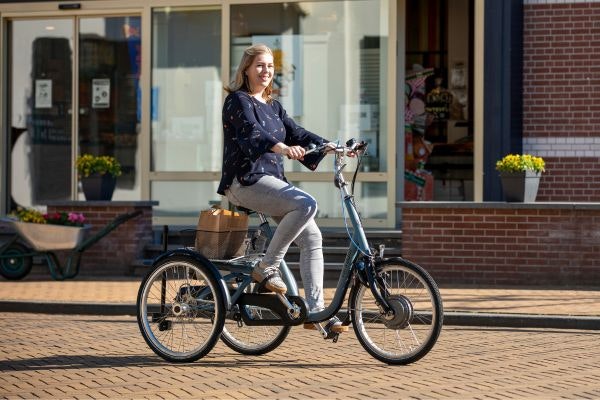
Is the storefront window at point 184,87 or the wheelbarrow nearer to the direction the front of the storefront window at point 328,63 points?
the wheelbarrow

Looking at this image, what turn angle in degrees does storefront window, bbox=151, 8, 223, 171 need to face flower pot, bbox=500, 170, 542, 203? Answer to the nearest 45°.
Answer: approximately 45° to its left

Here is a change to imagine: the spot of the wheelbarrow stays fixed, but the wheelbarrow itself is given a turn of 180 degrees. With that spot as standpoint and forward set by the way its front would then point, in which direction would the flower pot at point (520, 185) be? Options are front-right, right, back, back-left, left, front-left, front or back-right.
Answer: front

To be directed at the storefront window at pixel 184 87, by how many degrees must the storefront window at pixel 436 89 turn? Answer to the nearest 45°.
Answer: approximately 90° to its right

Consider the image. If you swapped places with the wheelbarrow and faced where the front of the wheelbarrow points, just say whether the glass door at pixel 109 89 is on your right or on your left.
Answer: on your right

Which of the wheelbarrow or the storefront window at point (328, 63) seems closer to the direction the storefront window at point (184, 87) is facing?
the wheelbarrow

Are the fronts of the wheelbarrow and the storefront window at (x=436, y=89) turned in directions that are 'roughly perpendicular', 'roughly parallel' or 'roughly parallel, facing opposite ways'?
roughly perpendicular

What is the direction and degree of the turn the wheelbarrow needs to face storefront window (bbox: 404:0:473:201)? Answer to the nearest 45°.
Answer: approximately 135° to its right

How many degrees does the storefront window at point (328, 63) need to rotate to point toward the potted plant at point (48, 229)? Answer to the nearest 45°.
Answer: approximately 45° to its right

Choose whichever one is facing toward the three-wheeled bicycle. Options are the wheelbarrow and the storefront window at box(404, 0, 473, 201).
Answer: the storefront window

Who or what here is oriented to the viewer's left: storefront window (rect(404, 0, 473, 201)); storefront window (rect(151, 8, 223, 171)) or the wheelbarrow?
the wheelbarrow

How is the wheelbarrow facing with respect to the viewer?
to the viewer's left
